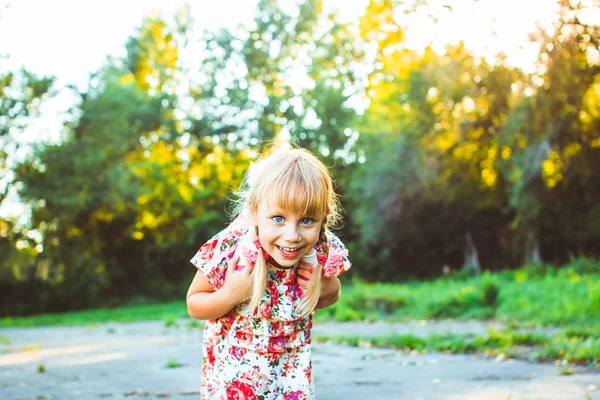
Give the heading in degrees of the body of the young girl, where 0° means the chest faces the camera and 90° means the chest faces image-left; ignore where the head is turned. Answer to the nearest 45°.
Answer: approximately 0°
